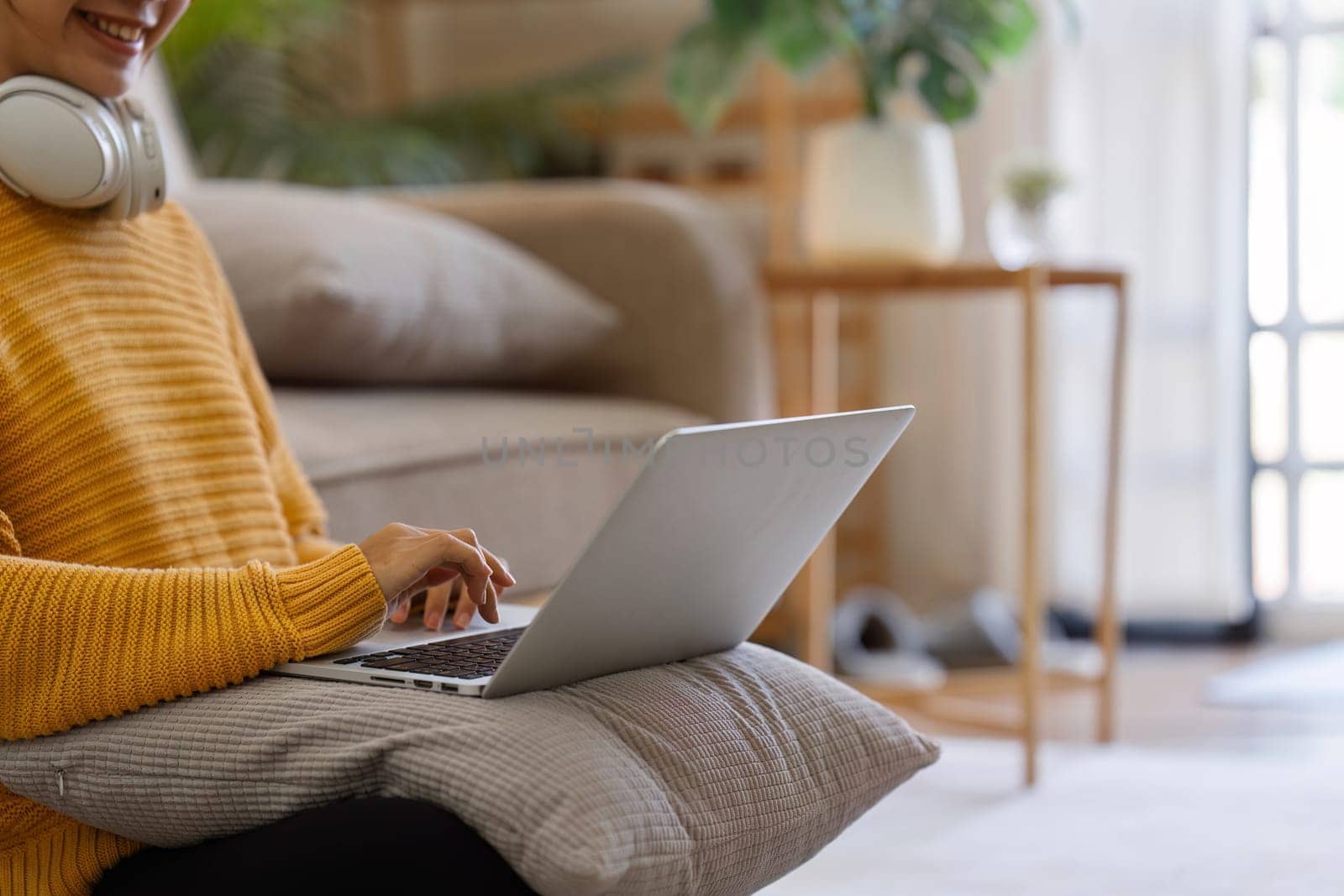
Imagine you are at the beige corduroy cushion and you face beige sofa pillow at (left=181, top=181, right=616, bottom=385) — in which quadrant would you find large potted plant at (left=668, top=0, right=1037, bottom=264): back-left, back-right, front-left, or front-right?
front-right

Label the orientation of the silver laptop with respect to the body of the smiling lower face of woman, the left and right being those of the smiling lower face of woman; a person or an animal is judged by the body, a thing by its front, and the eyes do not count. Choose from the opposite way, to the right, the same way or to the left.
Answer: the opposite way

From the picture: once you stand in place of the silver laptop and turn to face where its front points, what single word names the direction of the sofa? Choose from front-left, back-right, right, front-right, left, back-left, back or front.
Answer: front-right

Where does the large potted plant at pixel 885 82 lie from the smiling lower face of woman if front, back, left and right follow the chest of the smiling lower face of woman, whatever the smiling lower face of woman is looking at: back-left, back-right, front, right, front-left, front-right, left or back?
left

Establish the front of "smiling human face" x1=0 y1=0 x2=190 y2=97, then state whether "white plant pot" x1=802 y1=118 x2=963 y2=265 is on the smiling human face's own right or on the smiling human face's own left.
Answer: on the smiling human face's own left

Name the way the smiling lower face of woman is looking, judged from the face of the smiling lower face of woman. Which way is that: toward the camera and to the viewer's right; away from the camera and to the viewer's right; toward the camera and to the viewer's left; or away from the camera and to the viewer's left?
toward the camera and to the viewer's right

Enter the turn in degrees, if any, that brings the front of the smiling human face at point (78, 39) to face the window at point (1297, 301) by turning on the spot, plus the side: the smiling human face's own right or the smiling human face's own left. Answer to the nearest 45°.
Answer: approximately 90° to the smiling human face's own left

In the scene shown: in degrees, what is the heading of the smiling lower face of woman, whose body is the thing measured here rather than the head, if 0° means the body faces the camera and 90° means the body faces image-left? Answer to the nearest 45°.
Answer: approximately 315°

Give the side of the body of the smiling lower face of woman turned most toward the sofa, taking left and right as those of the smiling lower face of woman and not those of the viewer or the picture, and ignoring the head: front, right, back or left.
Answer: left

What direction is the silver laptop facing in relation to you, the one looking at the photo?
facing away from the viewer and to the left of the viewer

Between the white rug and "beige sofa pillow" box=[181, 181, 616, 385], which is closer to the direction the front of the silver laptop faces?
the beige sofa pillow
